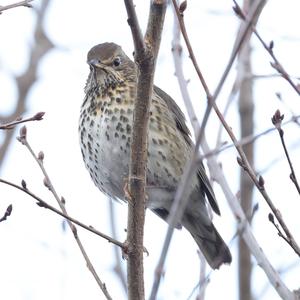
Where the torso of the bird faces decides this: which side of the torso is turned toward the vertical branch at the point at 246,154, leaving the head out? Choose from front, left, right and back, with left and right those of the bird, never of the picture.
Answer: left

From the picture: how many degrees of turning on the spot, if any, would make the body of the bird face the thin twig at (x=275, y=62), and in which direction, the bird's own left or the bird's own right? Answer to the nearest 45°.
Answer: approximately 90° to the bird's own left

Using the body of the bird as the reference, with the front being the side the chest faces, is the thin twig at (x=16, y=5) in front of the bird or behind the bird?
in front

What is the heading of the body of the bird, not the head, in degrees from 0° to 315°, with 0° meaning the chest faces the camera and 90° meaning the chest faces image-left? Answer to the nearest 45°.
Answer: approximately 45°

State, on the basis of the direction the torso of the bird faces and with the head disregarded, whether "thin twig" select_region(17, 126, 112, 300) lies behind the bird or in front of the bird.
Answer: in front
